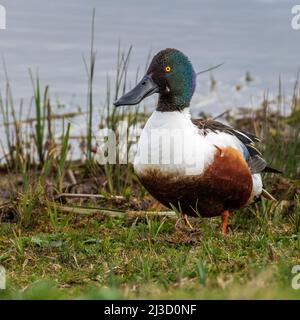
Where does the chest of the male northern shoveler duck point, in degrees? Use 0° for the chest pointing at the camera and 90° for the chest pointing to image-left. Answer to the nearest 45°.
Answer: approximately 45°
